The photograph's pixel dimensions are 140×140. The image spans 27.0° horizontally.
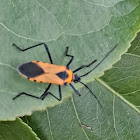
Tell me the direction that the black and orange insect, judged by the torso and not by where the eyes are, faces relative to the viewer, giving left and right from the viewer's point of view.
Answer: facing to the right of the viewer

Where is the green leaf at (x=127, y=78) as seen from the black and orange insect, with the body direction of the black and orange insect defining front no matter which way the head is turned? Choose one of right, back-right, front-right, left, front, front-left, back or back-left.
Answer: front-left
